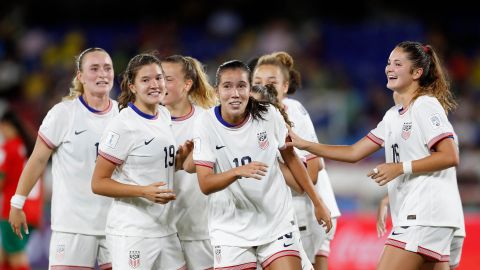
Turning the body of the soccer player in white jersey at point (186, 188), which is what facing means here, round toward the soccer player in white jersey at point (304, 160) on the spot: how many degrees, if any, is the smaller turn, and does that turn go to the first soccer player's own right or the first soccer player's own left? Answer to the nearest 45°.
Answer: approximately 135° to the first soccer player's own left

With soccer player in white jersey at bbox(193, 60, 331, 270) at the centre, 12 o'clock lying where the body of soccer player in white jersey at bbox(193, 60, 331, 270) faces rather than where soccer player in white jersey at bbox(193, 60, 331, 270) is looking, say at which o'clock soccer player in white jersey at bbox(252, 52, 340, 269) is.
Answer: soccer player in white jersey at bbox(252, 52, 340, 269) is roughly at 7 o'clock from soccer player in white jersey at bbox(193, 60, 331, 270).

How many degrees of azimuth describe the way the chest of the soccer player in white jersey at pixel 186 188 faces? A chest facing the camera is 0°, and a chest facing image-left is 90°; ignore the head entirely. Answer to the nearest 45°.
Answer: approximately 45°
